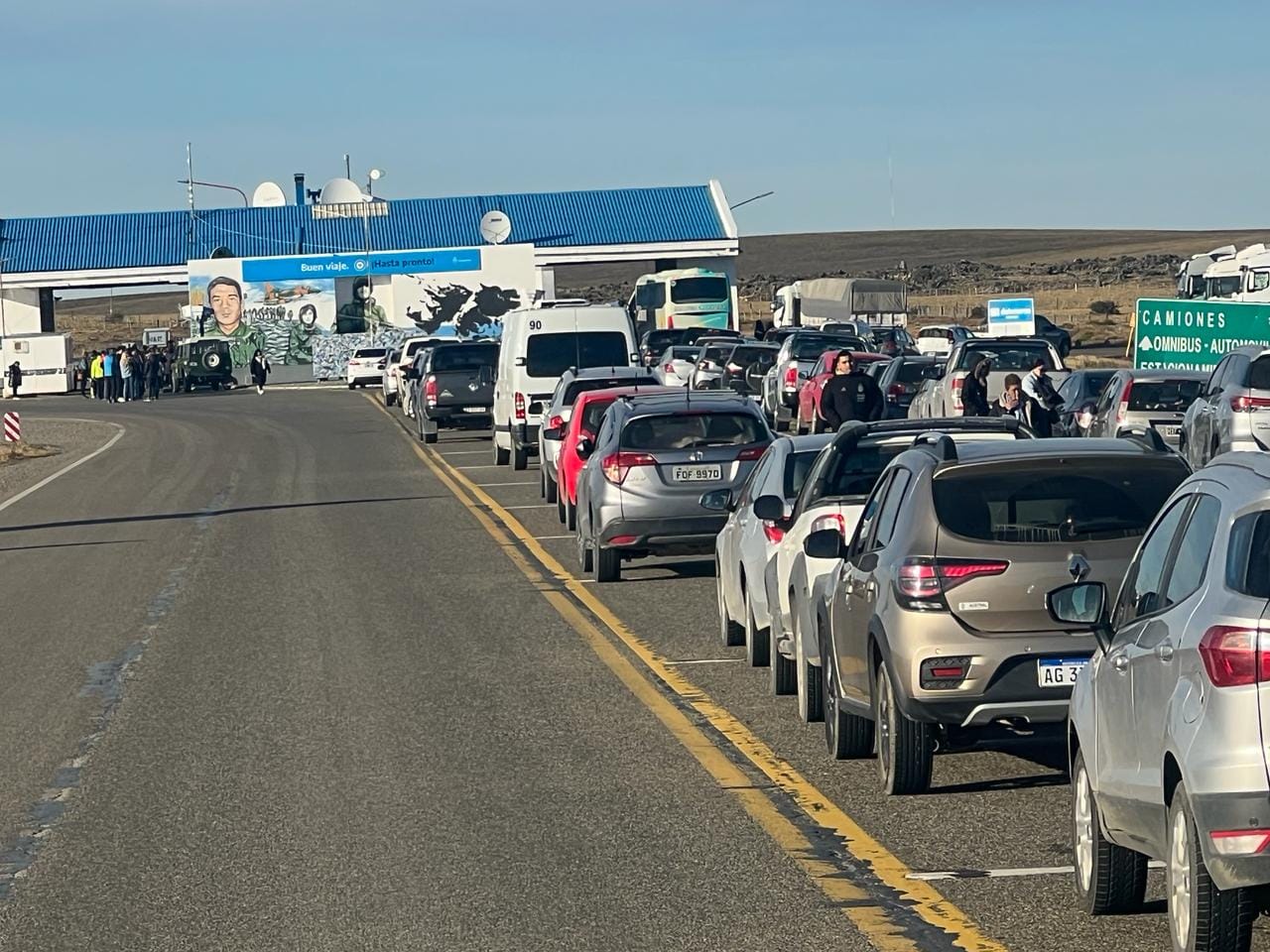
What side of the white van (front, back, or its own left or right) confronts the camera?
back

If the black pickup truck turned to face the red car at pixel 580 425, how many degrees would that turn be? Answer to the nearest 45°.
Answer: approximately 180°

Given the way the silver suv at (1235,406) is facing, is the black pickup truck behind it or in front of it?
in front

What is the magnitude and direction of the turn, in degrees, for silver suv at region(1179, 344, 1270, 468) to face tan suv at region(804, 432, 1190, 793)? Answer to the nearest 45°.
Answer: approximately 135° to its left

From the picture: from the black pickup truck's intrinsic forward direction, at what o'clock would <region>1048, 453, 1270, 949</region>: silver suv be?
The silver suv is roughly at 6 o'clock from the black pickup truck.

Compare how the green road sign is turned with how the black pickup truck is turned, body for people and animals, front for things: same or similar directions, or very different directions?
very different directions

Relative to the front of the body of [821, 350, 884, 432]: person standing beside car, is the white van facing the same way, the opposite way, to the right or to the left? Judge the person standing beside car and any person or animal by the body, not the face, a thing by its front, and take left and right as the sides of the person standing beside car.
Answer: the opposite way

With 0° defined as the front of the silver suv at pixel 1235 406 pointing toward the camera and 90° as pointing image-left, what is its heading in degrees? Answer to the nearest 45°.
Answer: approximately 135°

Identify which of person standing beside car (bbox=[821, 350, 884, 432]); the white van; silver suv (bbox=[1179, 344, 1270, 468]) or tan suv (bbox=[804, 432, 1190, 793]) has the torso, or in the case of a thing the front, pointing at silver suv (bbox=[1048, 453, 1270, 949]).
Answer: the person standing beside car

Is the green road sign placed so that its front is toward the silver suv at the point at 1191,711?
yes

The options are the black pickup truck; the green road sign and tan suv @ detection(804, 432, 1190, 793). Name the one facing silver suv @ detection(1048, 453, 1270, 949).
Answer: the green road sign

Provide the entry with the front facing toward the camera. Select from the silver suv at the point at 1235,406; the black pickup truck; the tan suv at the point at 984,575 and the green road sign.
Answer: the green road sign

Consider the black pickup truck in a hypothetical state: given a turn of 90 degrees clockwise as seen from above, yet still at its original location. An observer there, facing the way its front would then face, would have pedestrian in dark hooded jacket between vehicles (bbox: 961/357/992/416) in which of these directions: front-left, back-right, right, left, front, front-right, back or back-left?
front-right

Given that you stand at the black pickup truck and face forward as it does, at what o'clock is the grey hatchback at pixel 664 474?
The grey hatchback is roughly at 6 o'clock from the black pickup truck.

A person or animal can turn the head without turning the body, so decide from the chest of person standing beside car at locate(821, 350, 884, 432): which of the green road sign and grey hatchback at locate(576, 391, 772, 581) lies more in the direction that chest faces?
the grey hatchback
